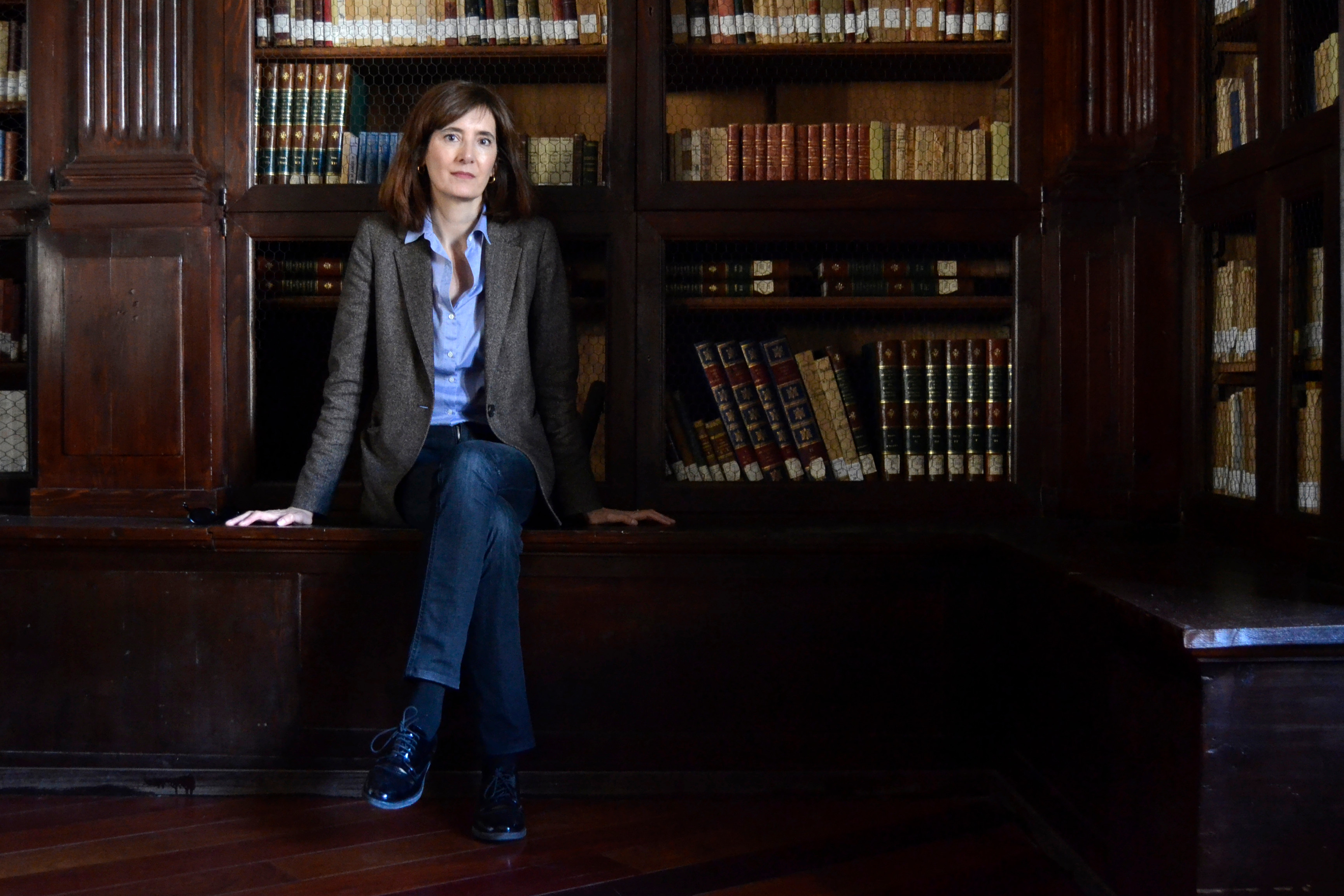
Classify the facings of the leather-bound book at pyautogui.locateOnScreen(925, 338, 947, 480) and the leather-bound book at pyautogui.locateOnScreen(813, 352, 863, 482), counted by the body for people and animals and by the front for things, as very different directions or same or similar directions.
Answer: same or similar directions

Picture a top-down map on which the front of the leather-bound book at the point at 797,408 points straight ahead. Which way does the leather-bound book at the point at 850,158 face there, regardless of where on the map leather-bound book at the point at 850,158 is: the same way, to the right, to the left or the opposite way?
the same way

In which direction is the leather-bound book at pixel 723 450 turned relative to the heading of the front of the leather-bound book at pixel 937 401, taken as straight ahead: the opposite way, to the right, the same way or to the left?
the same way

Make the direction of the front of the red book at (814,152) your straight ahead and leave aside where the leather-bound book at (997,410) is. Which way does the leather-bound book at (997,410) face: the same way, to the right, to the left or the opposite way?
the same way

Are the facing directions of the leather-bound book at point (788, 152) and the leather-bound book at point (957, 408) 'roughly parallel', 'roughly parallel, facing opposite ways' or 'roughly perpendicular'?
roughly parallel
